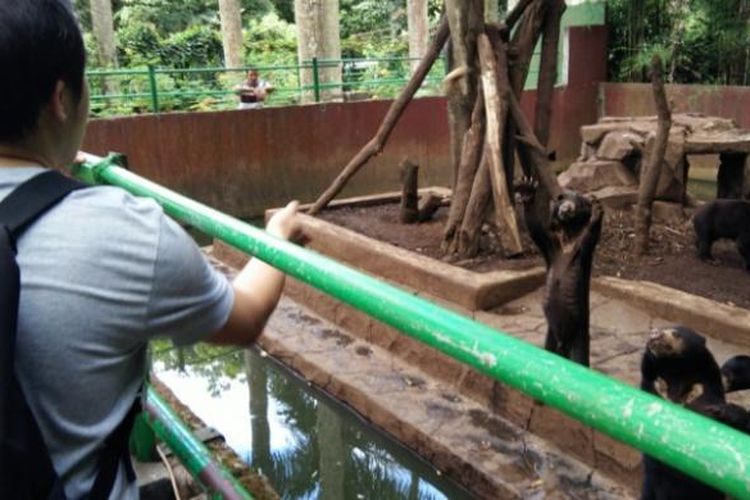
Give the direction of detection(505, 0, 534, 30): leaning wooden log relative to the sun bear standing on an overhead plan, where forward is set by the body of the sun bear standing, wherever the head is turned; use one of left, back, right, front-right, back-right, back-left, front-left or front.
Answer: back

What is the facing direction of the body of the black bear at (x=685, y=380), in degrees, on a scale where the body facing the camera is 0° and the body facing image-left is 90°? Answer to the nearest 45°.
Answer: approximately 45°

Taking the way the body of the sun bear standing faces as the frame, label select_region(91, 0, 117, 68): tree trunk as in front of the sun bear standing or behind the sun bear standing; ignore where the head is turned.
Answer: behind

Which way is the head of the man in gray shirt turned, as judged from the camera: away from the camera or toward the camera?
away from the camera

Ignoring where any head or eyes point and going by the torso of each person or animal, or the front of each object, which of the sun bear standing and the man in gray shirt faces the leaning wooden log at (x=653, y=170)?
the man in gray shirt
